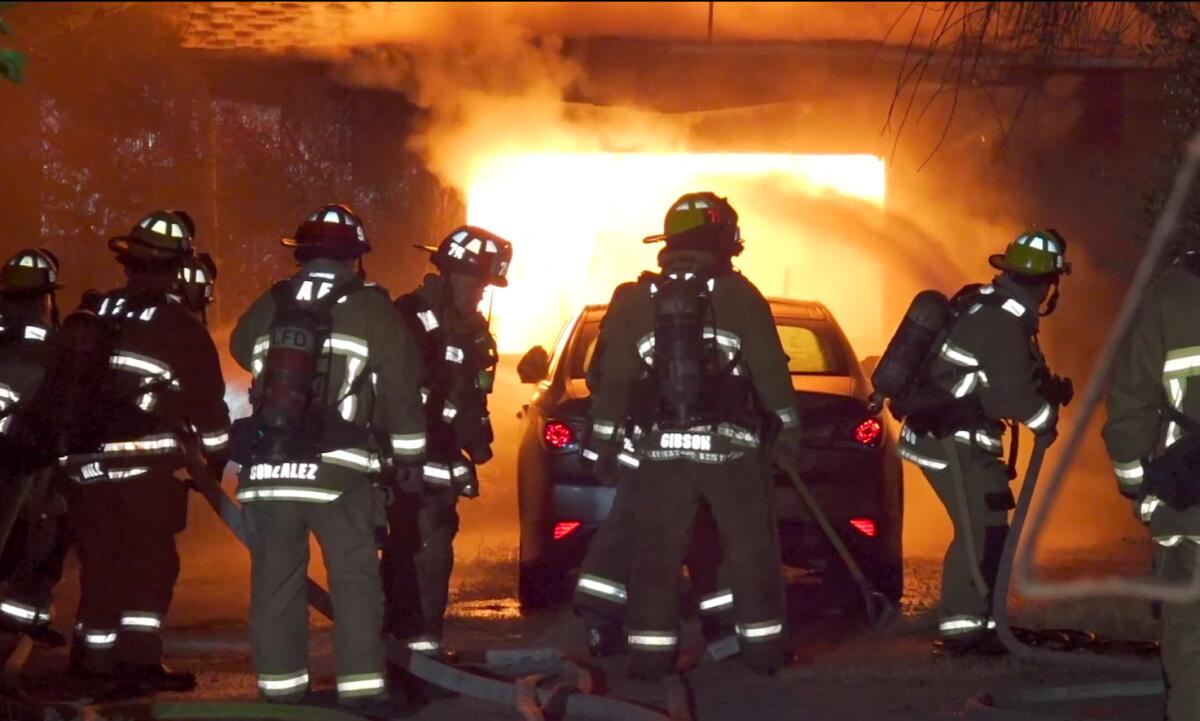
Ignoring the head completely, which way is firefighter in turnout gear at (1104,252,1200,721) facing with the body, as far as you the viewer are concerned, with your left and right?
facing away from the viewer

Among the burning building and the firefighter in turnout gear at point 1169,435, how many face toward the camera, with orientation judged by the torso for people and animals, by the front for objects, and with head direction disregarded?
1

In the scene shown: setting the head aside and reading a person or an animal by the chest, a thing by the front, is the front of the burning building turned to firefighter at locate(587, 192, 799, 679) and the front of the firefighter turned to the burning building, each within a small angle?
yes

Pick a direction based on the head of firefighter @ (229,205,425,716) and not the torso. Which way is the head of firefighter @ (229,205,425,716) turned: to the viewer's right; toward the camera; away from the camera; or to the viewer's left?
away from the camera

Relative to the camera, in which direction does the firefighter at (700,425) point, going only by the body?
away from the camera

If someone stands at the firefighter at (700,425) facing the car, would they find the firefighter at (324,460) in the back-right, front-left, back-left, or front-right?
back-left

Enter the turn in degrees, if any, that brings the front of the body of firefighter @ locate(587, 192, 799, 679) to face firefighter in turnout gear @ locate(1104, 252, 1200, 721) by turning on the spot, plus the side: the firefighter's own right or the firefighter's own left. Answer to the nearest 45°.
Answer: approximately 135° to the firefighter's own right

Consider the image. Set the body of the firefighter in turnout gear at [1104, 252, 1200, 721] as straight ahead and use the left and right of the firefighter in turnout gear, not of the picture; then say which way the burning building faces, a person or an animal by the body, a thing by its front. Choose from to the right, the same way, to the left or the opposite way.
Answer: the opposite way

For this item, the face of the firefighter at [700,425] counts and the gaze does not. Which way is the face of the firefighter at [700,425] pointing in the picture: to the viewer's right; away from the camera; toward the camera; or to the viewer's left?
away from the camera

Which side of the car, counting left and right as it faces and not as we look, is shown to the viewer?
back

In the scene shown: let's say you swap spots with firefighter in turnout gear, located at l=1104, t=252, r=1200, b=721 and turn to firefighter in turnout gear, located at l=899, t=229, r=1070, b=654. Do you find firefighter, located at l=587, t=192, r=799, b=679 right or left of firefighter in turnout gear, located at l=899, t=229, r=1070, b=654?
left
